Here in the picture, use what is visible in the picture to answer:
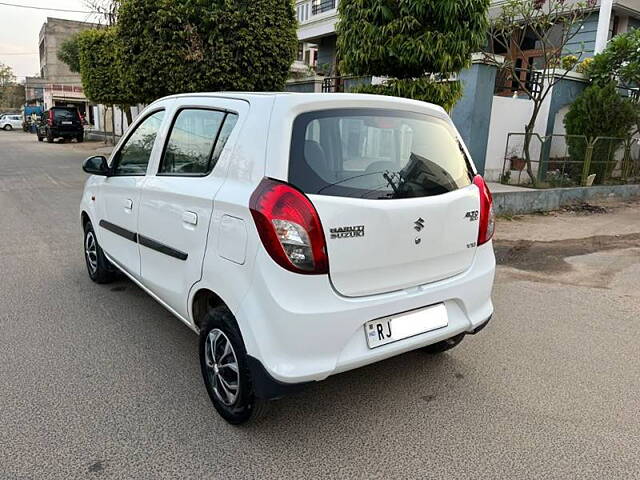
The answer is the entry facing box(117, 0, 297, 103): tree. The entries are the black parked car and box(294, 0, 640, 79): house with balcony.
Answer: the house with balcony

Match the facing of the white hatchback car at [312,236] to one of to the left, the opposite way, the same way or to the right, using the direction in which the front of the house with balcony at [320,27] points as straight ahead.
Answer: to the right

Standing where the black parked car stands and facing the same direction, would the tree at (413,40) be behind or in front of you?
behind

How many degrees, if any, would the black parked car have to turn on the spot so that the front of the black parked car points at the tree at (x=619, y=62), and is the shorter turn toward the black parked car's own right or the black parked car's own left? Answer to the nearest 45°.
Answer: approximately 180°

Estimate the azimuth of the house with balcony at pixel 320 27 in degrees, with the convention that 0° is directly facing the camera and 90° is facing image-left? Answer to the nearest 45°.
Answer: approximately 45°

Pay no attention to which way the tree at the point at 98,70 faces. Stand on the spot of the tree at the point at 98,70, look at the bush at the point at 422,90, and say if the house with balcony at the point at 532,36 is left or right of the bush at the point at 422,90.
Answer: left

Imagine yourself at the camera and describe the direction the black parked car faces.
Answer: facing away from the viewer and to the left of the viewer
